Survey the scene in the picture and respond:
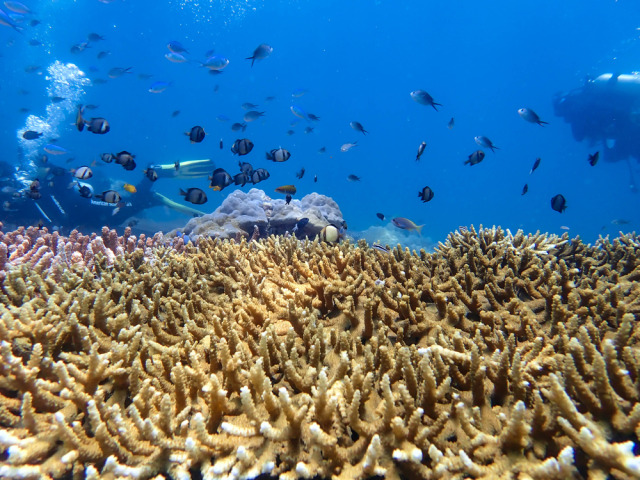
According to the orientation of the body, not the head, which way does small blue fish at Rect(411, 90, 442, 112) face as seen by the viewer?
to the viewer's left

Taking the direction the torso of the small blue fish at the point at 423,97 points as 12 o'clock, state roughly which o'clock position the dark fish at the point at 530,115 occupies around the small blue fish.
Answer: The dark fish is roughly at 5 o'clock from the small blue fish.

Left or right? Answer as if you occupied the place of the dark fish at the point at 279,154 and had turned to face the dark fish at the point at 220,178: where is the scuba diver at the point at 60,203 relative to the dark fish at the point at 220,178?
right

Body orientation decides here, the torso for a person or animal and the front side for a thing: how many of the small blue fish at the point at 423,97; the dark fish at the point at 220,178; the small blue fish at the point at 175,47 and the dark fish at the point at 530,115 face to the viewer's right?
1
